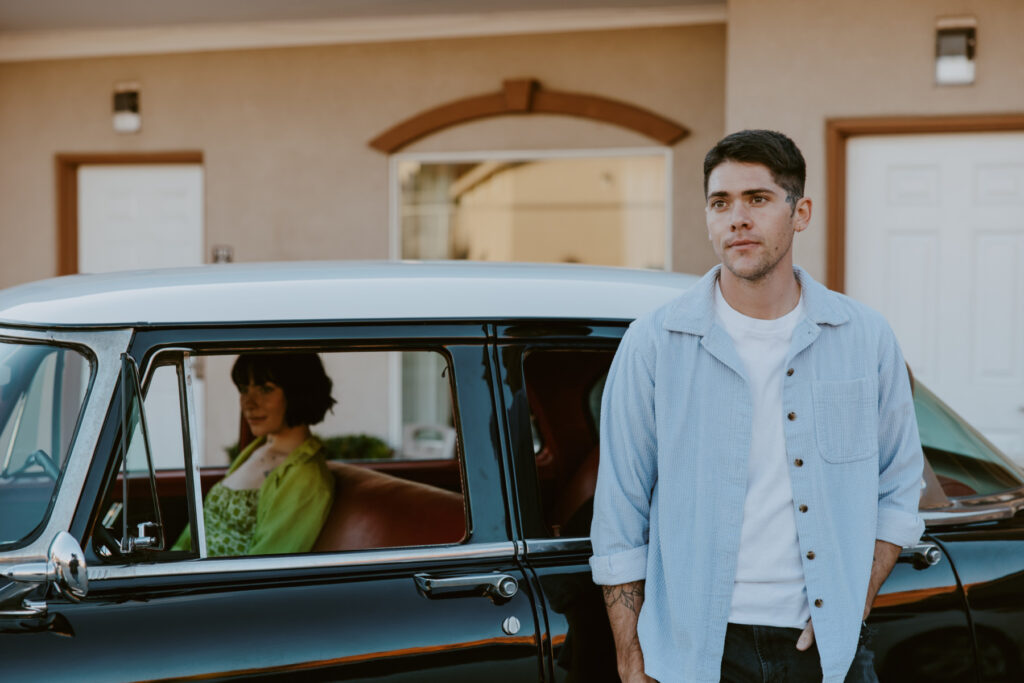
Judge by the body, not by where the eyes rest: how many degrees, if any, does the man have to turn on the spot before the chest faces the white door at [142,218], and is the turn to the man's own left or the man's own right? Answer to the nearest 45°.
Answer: approximately 135° to the man's own right

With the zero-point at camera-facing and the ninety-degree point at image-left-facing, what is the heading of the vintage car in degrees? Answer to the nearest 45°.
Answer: approximately 90°

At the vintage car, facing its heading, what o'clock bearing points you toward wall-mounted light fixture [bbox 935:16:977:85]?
The wall-mounted light fixture is roughly at 4 o'clock from the vintage car.

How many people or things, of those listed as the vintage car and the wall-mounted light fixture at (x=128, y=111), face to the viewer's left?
1

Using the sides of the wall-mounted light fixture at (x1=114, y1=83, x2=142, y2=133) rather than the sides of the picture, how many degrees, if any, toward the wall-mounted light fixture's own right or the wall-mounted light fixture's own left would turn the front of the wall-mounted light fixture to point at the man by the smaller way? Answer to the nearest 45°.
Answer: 0° — it already faces them

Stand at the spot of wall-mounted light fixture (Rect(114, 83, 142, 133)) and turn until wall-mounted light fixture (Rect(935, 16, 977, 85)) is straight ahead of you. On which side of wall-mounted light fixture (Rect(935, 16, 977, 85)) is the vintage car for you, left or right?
right

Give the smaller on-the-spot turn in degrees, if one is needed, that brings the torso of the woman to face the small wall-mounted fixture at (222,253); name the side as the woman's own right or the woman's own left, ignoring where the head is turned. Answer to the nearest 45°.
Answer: approximately 135° to the woman's own right

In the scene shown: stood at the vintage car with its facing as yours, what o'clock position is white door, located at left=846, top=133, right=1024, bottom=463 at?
The white door is roughly at 4 o'clock from the vintage car.

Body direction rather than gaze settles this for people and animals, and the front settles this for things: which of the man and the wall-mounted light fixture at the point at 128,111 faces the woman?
the wall-mounted light fixture

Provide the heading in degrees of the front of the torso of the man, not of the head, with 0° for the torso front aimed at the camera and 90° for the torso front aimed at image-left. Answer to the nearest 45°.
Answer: approximately 0°
